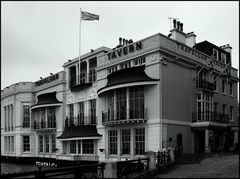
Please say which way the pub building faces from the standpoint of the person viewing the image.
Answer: facing the viewer and to the left of the viewer

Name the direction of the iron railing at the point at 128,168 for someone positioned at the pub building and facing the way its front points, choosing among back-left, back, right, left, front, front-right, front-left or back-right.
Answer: front-left
